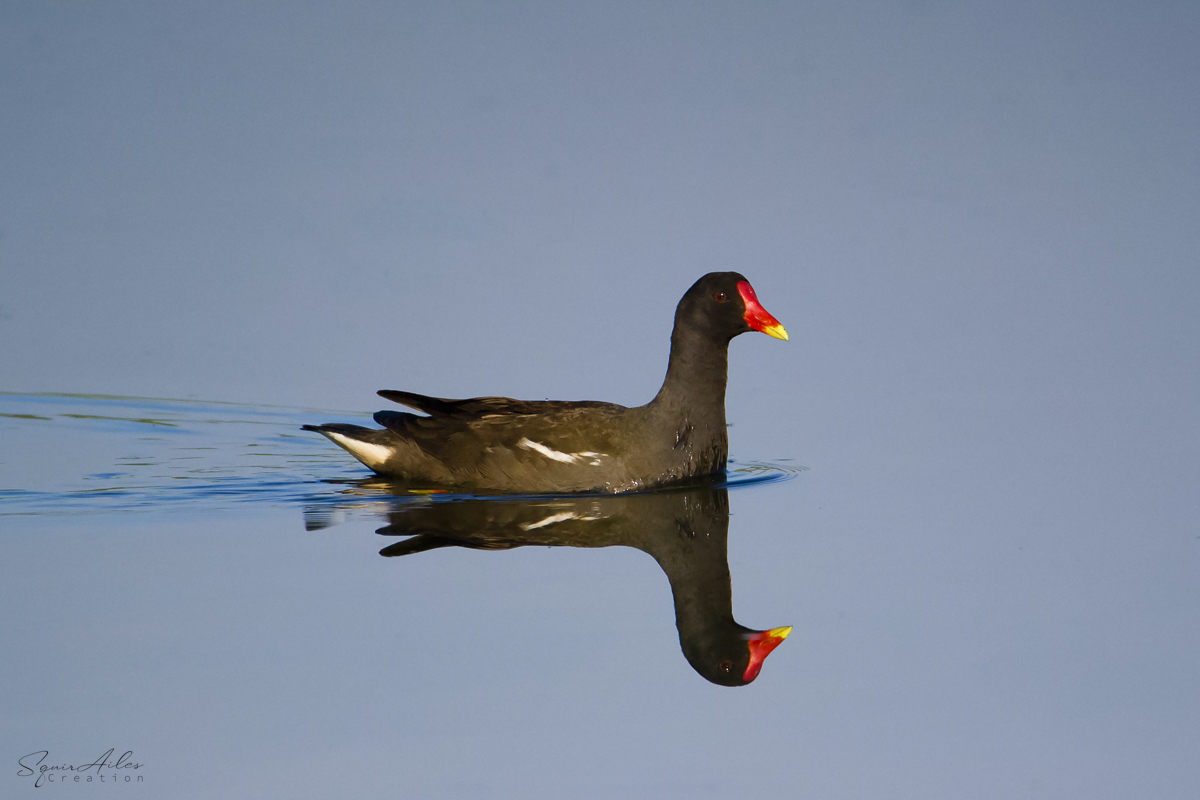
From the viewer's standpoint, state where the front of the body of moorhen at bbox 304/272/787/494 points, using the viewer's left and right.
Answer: facing to the right of the viewer
